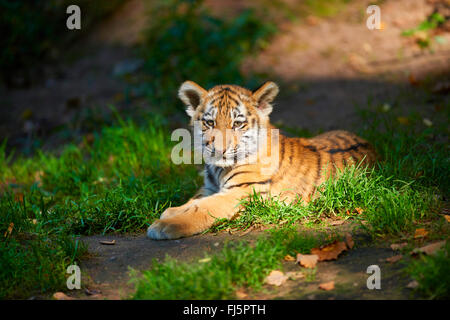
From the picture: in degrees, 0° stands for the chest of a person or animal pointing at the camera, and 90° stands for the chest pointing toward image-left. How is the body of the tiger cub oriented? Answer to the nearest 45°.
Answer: approximately 45°

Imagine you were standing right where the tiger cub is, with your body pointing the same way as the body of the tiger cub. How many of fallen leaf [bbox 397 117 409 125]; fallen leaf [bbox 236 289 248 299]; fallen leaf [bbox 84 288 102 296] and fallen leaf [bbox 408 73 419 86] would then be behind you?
2

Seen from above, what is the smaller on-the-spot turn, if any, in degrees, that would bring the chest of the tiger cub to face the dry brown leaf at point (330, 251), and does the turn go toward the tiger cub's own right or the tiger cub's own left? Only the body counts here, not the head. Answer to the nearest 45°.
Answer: approximately 90° to the tiger cub's own left

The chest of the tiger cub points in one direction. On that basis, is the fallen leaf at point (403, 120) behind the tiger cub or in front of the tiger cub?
behind

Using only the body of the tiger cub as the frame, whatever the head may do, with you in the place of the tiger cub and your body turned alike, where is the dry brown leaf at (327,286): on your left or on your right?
on your left

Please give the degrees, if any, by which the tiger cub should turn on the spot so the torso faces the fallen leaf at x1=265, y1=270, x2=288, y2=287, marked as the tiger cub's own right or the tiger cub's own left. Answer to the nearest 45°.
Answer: approximately 45° to the tiger cub's own left

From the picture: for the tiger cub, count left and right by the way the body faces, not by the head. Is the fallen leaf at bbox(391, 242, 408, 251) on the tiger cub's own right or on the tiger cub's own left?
on the tiger cub's own left

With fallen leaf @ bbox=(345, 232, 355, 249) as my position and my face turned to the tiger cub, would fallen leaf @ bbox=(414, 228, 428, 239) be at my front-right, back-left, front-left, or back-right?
back-right

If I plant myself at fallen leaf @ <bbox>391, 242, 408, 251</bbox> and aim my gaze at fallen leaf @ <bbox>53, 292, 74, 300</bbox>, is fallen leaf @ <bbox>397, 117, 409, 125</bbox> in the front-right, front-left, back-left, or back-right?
back-right

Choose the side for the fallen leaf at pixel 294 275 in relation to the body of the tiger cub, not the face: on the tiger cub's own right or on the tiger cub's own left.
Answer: on the tiger cub's own left

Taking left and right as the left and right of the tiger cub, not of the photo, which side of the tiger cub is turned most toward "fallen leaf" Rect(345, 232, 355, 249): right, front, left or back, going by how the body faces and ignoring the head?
left

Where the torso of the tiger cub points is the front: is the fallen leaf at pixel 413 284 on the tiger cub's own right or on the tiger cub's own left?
on the tiger cub's own left

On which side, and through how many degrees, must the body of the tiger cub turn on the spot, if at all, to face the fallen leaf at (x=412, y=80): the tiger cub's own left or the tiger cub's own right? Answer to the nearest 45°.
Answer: approximately 180°

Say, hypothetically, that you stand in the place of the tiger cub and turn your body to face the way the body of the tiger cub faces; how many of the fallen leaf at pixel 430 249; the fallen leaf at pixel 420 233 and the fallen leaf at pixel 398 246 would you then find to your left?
3

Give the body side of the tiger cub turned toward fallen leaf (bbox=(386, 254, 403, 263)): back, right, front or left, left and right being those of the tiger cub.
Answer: left

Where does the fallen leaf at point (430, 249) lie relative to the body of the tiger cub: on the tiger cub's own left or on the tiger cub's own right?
on the tiger cub's own left
